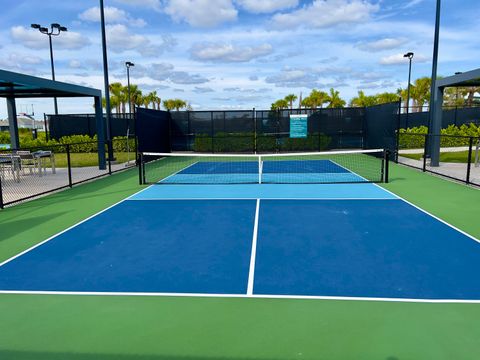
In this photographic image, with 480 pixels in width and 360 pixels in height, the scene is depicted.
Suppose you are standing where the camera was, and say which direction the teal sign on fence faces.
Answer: facing the viewer

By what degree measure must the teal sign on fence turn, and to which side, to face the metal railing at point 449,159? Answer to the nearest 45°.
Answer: approximately 45° to its left

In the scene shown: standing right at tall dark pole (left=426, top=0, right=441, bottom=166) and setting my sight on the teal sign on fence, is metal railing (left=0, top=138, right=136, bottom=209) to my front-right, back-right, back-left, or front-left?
front-left

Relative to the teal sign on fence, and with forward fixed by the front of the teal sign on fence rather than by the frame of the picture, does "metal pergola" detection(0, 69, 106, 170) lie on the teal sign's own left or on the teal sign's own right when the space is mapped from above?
on the teal sign's own right

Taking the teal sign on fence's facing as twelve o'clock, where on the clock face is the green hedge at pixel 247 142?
The green hedge is roughly at 3 o'clock from the teal sign on fence.

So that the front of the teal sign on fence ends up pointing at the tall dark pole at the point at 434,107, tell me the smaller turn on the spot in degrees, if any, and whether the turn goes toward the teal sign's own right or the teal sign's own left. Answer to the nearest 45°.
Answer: approximately 45° to the teal sign's own left

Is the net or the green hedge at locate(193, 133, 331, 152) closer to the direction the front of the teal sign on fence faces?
the net

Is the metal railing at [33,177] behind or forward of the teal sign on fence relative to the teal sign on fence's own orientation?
forward

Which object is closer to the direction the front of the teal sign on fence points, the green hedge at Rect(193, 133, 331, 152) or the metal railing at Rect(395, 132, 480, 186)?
the metal railing

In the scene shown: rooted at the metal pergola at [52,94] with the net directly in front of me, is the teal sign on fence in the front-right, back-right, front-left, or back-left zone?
front-left

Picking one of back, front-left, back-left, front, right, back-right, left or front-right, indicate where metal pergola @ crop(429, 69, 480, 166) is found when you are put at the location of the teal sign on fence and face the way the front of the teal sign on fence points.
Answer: front-left

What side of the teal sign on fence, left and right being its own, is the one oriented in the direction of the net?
front
